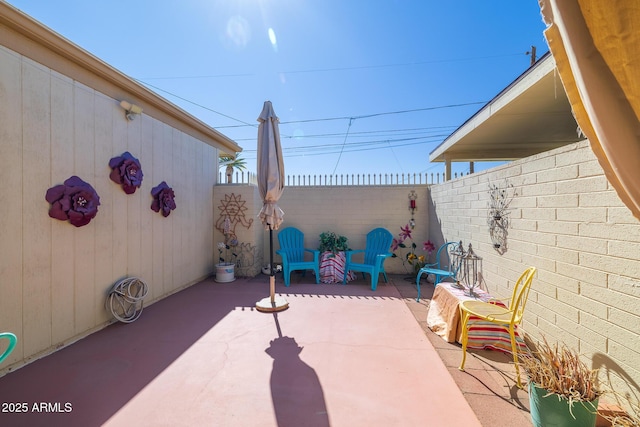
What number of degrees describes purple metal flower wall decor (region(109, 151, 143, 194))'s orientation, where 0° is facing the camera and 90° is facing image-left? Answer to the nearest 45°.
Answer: approximately 315°

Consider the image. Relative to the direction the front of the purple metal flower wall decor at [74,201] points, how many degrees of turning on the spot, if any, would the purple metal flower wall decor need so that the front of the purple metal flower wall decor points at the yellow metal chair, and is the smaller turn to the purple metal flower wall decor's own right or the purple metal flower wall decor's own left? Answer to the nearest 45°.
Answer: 0° — it already faces it

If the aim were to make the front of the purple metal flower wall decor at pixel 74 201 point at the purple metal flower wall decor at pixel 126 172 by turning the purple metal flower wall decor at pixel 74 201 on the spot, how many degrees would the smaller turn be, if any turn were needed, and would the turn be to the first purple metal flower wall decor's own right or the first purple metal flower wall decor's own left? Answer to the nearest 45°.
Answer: approximately 90° to the first purple metal flower wall decor's own left

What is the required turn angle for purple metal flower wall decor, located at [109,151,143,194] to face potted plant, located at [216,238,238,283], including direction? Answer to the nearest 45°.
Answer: approximately 90° to its left

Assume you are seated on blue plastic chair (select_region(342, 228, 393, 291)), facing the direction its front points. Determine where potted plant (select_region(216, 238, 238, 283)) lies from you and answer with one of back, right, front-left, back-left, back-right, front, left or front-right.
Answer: front-right

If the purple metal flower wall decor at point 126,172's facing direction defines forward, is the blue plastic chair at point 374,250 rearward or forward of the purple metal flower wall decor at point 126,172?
forward

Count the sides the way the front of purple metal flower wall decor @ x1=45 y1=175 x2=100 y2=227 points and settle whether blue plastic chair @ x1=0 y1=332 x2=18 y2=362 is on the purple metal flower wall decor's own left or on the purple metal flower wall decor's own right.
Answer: on the purple metal flower wall decor's own right

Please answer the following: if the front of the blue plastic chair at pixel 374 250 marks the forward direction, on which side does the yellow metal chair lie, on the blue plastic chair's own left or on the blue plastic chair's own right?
on the blue plastic chair's own left

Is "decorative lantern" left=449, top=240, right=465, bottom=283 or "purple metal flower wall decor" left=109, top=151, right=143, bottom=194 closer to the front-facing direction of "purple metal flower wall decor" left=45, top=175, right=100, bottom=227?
the decorative lantern

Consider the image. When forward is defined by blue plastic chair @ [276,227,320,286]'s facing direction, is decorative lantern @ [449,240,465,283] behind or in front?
in front

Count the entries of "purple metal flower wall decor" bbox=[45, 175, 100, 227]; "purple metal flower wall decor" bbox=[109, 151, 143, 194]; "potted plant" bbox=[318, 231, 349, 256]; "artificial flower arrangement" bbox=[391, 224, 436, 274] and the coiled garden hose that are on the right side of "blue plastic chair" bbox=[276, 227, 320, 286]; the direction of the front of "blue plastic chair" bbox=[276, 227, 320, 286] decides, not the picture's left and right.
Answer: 3
